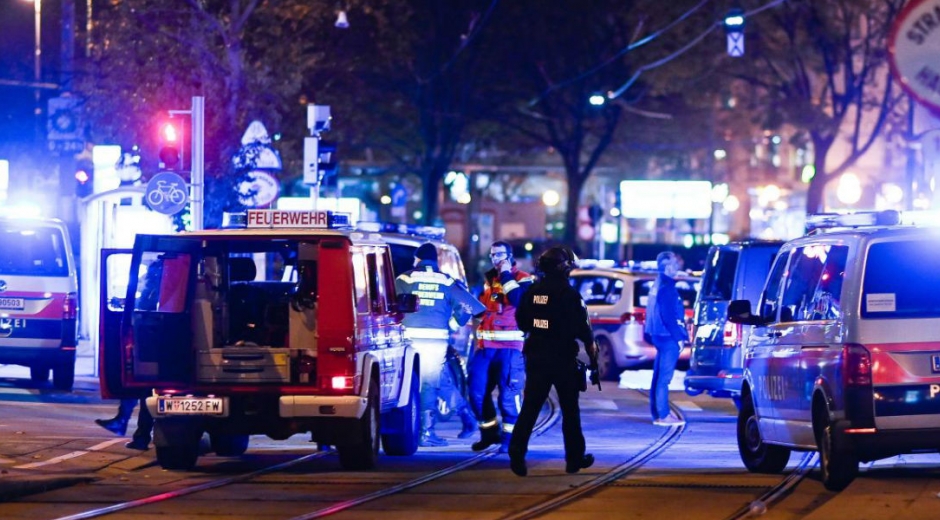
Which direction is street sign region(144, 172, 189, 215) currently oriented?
toward the camera

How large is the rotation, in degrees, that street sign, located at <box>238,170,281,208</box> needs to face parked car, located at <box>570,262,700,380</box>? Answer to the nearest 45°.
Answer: approximately 90° to its left

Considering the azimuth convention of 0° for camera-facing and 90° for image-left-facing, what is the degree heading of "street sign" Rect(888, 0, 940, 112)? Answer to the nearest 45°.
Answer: approximately 0°

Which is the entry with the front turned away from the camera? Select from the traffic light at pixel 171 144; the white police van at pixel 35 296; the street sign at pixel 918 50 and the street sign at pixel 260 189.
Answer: the white police van

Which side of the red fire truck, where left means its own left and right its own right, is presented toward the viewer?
back

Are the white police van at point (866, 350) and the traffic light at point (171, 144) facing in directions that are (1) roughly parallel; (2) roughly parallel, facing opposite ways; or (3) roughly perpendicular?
roughly parallel, facing opposite ways

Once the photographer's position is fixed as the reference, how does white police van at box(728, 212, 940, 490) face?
facing away from the viewer and to the left of the viewer

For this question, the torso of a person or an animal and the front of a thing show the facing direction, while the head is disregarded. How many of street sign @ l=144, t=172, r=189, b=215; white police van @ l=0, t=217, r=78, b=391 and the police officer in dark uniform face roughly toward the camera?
1

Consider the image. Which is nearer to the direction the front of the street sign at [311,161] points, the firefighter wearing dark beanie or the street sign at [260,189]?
the firefighter wearing dark beanie

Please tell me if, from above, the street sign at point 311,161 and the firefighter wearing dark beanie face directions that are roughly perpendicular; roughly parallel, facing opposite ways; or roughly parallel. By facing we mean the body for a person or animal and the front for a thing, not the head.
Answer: roughly parallel, facing opposite ways

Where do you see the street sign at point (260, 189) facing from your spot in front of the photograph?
facing the viewer

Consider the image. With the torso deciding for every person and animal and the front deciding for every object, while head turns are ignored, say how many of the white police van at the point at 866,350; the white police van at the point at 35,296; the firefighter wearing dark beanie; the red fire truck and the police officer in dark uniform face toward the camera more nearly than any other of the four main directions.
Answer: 0
